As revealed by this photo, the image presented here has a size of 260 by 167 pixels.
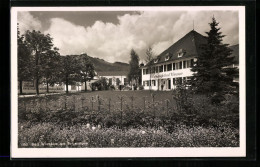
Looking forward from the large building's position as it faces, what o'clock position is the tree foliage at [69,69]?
The tree foliage is roughly at 1 o'clock from the large building.

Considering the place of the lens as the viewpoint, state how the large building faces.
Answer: facing the viewer and to the left of the viewer

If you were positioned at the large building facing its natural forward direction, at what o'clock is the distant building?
The distant building is roughly at 3 o'clock from the large building.

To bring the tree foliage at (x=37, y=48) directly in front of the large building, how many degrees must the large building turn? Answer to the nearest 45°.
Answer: approximately 45° to its right

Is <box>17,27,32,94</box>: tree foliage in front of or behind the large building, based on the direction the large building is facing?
in front
